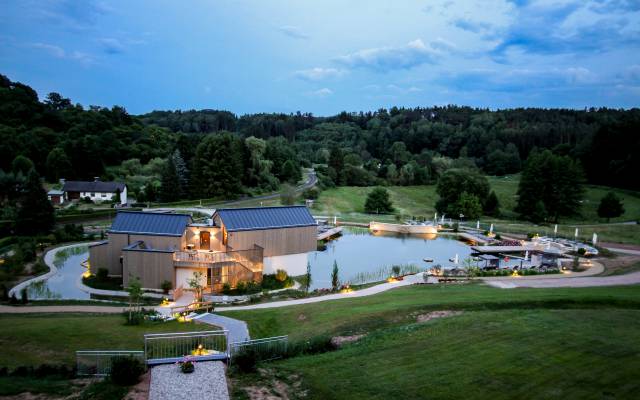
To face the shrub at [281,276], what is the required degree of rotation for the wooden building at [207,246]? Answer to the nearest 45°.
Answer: approximately 90° to its left

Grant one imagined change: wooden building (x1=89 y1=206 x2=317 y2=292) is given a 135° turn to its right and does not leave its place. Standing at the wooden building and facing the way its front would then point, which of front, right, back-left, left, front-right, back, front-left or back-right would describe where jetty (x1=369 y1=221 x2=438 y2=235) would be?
right

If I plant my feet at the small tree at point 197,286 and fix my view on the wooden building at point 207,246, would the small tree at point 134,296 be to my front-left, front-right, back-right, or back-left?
back-left

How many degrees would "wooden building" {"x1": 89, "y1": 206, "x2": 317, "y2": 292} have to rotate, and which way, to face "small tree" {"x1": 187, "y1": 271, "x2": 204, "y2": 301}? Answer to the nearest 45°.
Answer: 0° — it already faces it

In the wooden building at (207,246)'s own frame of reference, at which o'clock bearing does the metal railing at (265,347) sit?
The metal railing is roughly at 12 o'clock from the wooden building.

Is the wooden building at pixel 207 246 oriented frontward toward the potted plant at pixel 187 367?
yes

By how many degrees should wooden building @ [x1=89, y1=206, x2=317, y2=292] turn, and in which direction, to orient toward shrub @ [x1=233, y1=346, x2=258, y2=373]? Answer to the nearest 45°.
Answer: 0° — it already faces it

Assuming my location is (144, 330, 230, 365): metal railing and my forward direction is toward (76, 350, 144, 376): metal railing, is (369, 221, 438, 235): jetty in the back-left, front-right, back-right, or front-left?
back-right

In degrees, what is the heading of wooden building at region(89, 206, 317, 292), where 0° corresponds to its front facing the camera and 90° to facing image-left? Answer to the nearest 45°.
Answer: approximately 0°
